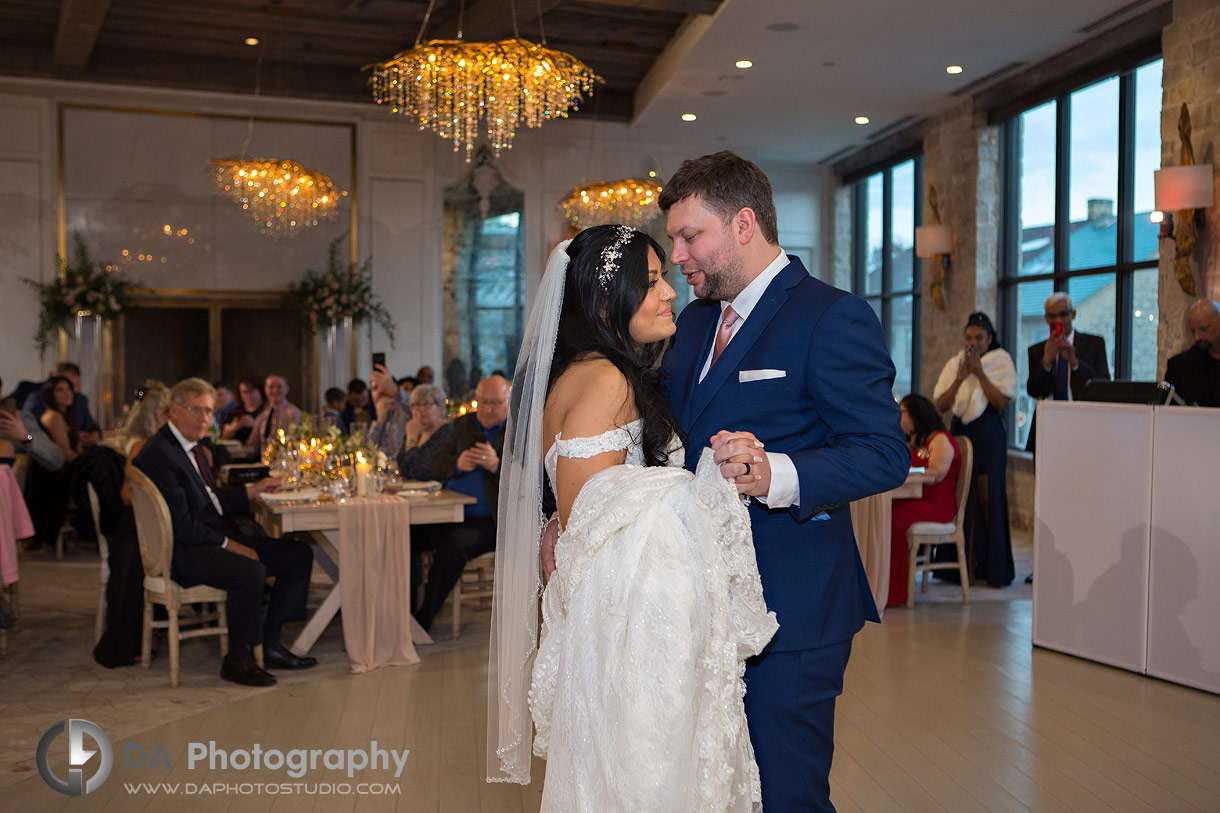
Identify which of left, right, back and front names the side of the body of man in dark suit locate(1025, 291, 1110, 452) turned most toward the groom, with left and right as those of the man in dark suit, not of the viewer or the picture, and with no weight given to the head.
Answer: front

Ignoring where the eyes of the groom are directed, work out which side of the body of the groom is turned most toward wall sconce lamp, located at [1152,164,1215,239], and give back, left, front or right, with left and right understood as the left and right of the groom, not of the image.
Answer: back

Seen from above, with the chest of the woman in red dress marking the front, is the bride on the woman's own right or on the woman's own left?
on the woman's own left

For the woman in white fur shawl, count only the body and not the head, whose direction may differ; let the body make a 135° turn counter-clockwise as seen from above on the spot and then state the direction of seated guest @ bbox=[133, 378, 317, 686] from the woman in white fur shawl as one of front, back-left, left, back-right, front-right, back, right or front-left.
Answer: back-right

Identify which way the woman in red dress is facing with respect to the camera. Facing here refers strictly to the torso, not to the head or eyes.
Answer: to the viewer's left

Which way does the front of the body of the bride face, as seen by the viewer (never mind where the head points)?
to the viewer's right

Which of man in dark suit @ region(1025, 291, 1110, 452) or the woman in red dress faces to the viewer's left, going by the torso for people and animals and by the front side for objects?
the woman in red dress

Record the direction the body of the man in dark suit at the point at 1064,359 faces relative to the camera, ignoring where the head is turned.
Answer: toward the camera

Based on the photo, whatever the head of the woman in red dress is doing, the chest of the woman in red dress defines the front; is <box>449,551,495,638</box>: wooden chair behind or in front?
in front

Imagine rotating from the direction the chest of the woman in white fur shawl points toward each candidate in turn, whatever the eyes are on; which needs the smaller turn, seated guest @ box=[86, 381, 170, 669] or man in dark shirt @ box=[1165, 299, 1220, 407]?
the seated guest

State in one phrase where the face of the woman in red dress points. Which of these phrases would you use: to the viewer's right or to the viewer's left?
to the viewer's left

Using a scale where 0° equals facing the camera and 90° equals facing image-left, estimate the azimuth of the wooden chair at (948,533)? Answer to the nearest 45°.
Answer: approximately 90°

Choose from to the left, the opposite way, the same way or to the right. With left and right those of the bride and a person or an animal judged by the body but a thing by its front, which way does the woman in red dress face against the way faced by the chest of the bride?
the opposite way
